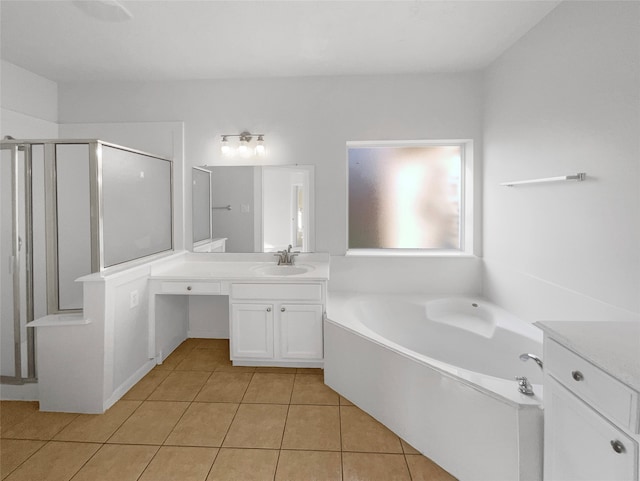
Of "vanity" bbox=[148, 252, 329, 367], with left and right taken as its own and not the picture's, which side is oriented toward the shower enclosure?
right

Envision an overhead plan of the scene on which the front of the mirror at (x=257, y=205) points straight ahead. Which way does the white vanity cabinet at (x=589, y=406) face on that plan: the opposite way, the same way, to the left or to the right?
to the right

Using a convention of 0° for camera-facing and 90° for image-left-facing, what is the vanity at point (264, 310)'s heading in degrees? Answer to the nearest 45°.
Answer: approximately 0°

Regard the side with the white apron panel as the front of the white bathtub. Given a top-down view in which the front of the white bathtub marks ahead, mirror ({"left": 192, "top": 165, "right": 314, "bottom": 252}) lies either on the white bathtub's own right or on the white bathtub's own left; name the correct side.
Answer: on the white bathtub's own right

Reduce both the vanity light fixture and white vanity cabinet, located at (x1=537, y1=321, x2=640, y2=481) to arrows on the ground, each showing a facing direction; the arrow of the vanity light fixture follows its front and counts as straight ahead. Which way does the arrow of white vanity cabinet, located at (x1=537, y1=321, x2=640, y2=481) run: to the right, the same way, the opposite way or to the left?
to the right

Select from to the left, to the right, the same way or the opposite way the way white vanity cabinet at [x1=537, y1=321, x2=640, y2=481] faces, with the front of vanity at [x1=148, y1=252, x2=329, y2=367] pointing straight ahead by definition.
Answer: to the right
